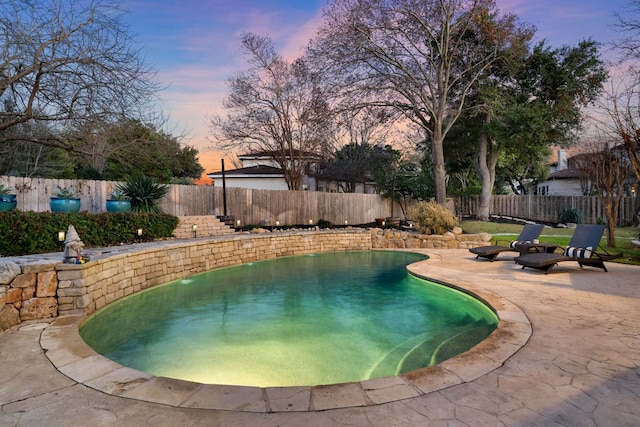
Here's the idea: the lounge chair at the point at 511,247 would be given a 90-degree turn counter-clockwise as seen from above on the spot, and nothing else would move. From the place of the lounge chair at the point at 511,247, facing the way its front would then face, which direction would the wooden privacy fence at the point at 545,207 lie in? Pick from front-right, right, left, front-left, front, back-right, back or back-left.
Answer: back-left

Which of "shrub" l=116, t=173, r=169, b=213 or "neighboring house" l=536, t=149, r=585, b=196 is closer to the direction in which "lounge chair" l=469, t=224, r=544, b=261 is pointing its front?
the shrub

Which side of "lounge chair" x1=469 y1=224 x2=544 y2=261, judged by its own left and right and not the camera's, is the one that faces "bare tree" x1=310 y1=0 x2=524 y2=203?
right

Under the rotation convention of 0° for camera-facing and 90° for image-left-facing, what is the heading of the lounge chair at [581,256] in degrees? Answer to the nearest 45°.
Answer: approximately 45°

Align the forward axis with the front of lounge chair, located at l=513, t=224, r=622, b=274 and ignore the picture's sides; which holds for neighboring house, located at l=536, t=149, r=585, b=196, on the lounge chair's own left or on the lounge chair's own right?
on the lounge chair's own right

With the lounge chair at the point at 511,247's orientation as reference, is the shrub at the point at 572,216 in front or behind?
behind

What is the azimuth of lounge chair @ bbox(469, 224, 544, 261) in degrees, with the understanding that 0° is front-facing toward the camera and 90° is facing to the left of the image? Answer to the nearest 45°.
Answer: approximately 45°

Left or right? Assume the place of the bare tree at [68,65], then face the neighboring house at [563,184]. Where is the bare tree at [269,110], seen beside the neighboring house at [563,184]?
left

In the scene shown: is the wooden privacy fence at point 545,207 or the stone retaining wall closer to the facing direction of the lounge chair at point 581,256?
the stone retaining wall

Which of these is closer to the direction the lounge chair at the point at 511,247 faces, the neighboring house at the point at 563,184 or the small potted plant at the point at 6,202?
the small potted plant
